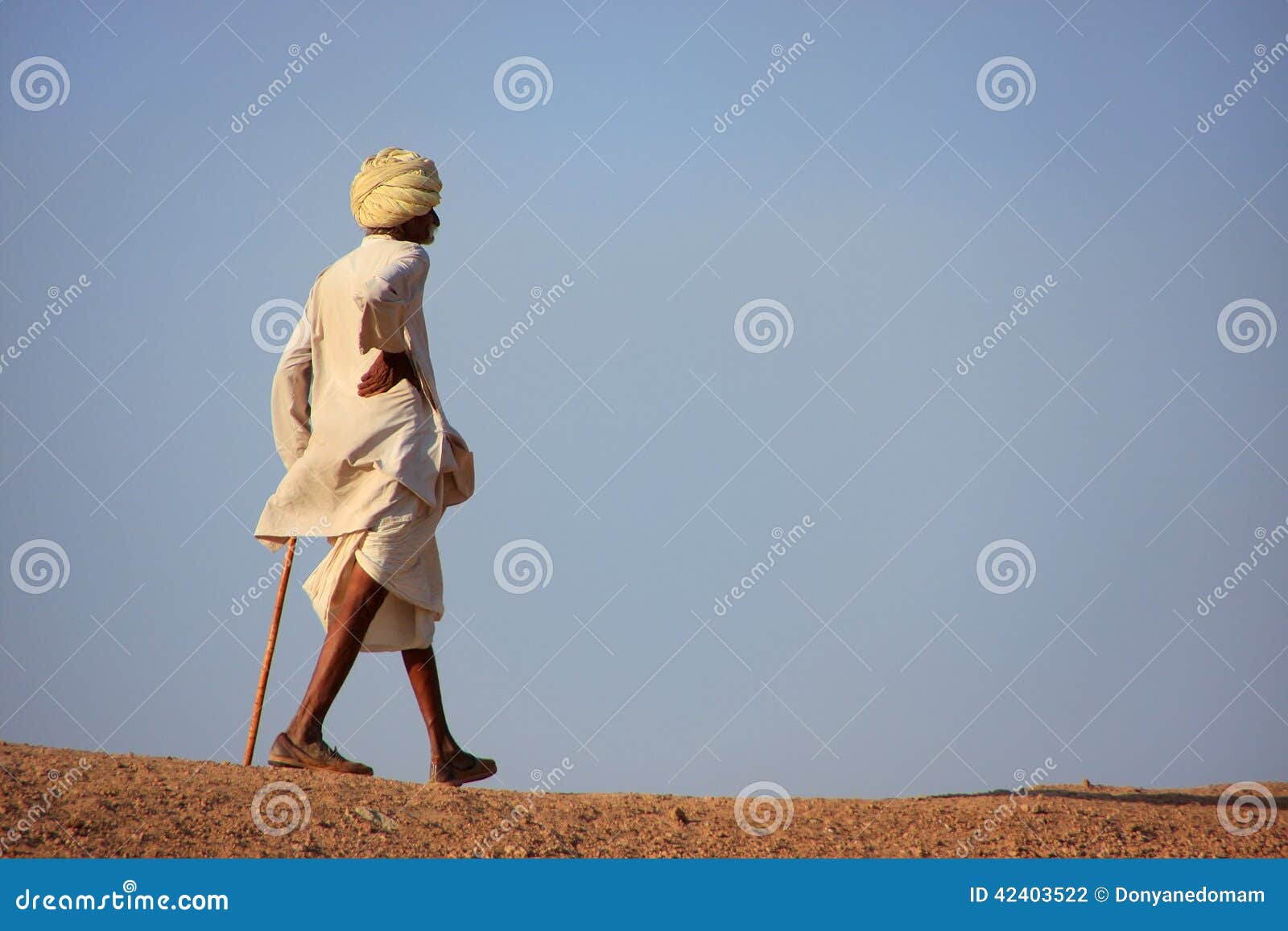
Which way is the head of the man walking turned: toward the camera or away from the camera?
away from the camera

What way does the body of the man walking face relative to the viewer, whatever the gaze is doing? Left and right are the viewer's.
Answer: facing away from the viewer and to the right of the viewer
